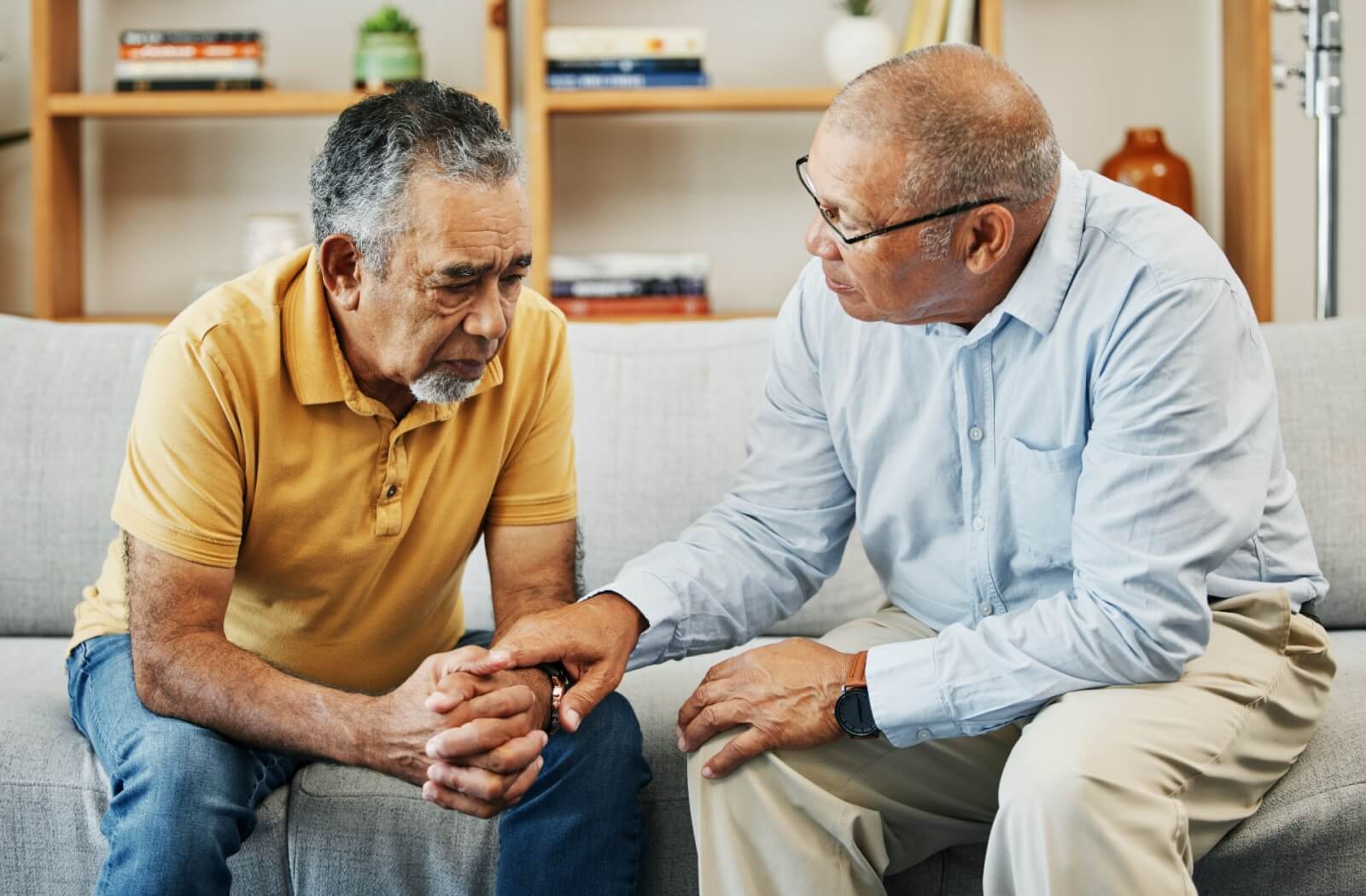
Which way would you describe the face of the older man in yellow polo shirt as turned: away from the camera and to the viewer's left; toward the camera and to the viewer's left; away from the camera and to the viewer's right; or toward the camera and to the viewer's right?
toward the camera and to the viewer's right

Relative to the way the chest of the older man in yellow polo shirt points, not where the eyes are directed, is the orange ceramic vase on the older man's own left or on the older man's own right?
on the older man's own left

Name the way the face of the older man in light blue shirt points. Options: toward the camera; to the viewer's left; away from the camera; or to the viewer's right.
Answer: to the viewer's left

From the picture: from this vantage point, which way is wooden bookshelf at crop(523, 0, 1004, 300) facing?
toward the camera

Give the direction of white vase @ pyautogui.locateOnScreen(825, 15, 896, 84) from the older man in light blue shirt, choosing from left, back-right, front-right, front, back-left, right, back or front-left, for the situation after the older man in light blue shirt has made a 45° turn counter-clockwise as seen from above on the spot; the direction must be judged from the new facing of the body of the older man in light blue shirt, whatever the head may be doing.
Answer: back

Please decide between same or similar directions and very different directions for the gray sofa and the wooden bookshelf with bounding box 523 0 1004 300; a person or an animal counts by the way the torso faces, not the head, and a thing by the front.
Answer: same or similar directions

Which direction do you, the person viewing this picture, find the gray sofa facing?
facing the viewer

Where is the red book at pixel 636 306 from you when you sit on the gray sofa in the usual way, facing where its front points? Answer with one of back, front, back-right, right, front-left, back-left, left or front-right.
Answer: back

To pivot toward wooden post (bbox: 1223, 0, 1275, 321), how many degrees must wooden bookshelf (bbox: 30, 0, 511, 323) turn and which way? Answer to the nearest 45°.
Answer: approximately 90° to its left
